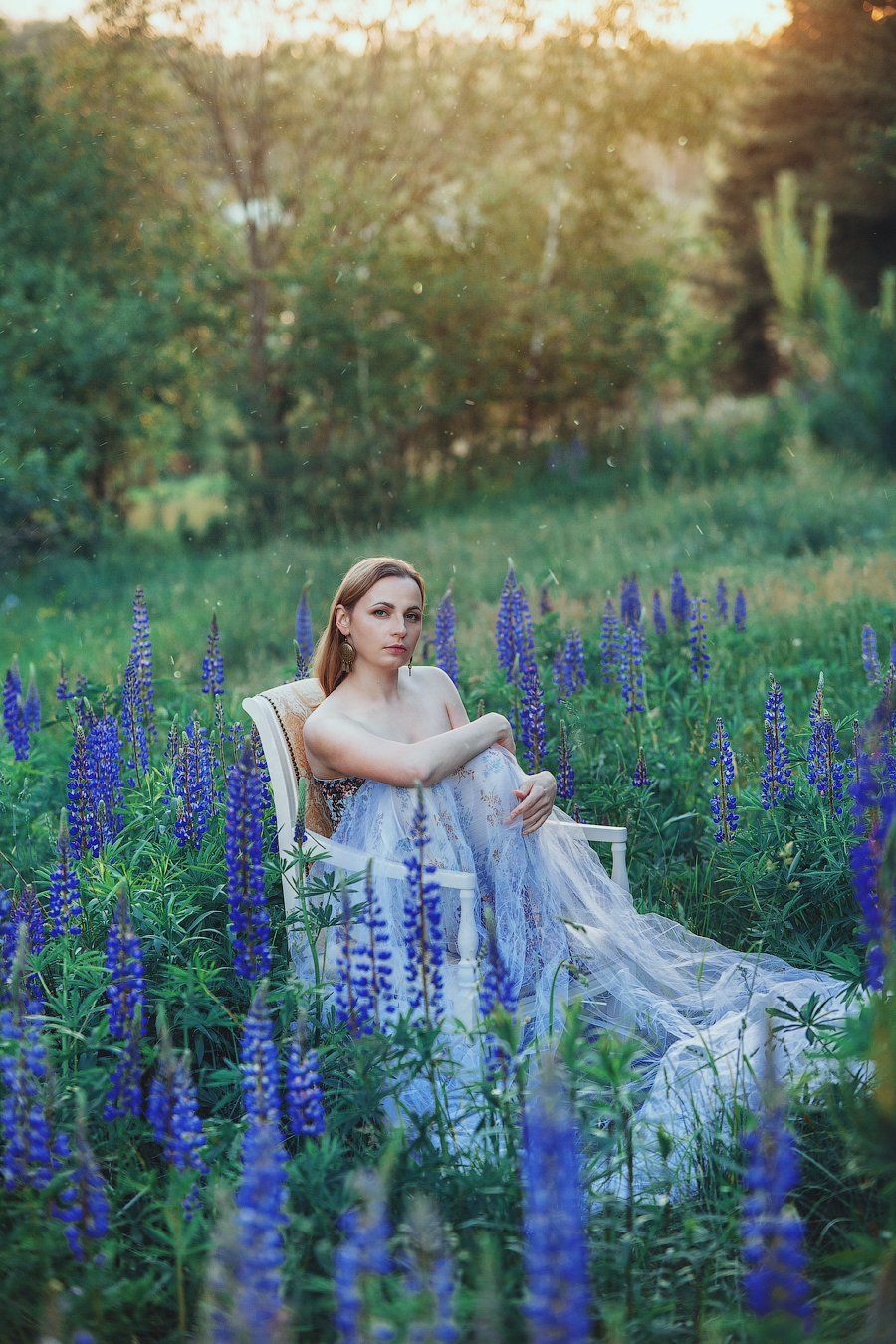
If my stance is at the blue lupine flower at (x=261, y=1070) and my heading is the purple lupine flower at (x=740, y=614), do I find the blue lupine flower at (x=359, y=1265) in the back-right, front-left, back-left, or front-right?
back-right

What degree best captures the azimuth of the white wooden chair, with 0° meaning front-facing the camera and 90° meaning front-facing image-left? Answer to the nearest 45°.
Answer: approximately 315°

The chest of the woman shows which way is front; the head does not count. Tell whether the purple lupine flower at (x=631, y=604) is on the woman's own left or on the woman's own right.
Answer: on the woman's own left

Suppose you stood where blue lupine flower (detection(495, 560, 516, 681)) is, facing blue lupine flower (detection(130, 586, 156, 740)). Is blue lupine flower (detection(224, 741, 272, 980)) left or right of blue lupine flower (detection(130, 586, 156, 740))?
left

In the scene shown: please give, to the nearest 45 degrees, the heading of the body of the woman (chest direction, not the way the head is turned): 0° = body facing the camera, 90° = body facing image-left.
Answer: approximately 315°

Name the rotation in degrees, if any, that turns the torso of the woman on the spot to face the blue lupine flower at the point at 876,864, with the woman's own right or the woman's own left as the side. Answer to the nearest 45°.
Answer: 0° — they already face it
